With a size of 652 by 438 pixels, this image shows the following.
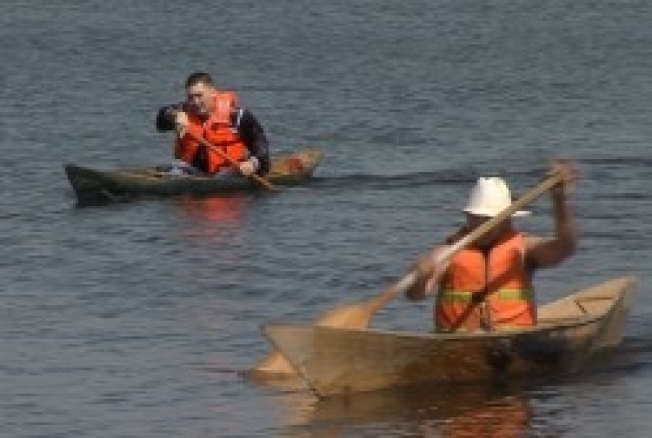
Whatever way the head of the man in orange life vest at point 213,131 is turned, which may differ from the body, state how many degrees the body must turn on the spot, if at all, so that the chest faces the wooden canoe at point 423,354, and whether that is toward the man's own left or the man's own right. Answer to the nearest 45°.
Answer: approximately 45° to the man's own left

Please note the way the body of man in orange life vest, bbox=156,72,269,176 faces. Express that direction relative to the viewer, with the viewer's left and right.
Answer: facing the viewer and to the left of the viewer

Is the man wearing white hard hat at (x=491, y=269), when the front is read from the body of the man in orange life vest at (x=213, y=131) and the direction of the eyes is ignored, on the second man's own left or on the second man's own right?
on the second man's own left
